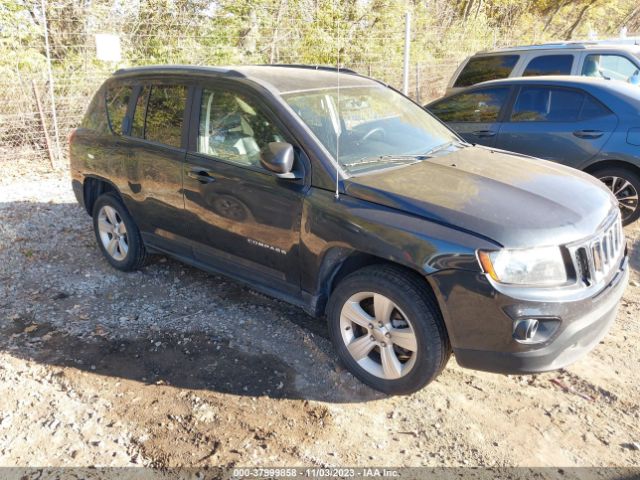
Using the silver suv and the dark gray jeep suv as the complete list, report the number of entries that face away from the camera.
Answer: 0

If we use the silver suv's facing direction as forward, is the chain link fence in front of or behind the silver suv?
behind

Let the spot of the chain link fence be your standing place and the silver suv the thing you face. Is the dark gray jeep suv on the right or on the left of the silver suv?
right

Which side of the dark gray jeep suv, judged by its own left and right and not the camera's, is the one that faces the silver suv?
left

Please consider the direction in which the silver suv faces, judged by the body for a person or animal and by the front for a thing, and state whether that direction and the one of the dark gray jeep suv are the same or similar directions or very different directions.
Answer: same or similar directions

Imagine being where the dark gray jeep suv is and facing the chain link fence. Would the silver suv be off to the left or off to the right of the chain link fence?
right

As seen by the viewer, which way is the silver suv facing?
to the viewer's right

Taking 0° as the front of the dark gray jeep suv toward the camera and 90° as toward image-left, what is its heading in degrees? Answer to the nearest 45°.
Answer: approximately 315°

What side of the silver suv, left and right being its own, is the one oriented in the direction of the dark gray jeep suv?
right
